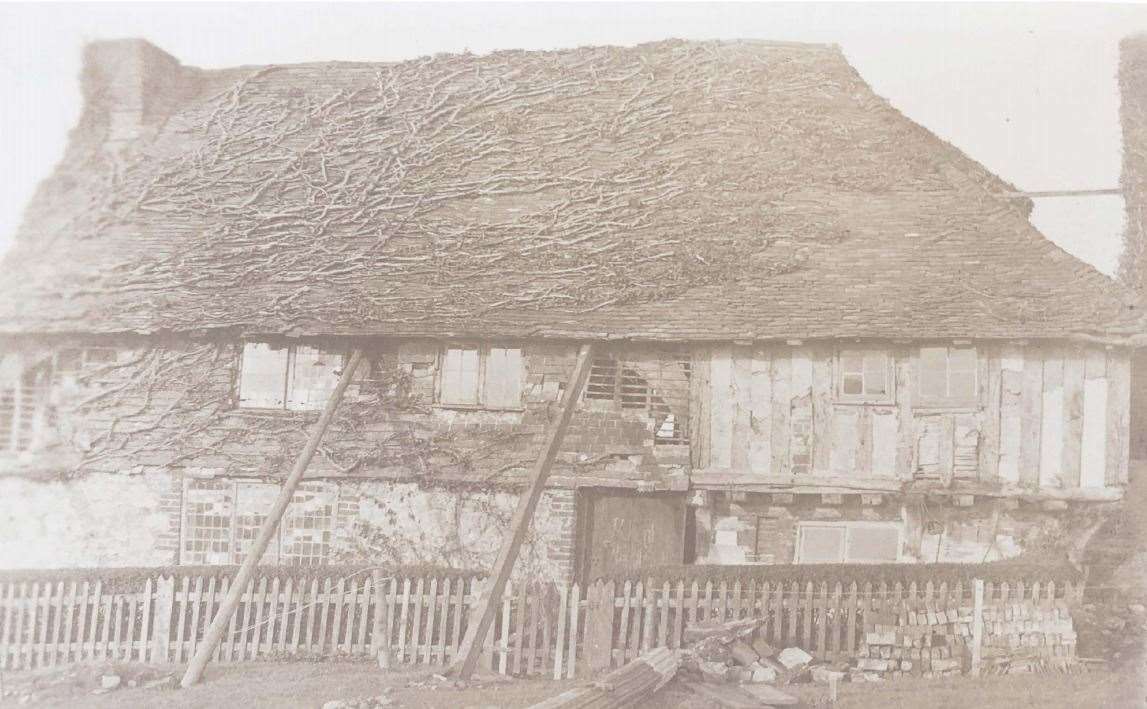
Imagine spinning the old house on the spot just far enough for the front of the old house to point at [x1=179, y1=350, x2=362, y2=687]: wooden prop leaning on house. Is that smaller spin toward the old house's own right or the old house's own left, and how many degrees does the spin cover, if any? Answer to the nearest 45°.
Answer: approximately 45° to the old house's own right

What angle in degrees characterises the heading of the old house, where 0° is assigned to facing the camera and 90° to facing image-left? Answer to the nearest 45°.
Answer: approximately 0°
